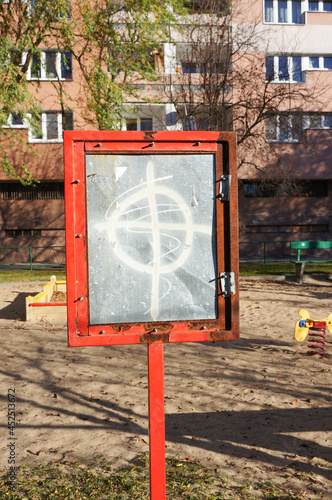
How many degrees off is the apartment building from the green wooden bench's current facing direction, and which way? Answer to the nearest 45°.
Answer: approximately 180°

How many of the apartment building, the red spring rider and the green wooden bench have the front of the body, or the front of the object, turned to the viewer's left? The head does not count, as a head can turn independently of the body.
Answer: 1

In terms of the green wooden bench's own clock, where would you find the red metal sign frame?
The red metal sign frame is roughly at 12 o'clock from the green wooden bench.

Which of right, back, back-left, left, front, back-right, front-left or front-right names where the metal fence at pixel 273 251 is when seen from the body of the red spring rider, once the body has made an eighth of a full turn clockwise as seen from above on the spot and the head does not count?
front-right

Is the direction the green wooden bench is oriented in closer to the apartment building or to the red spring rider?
the red spring rider

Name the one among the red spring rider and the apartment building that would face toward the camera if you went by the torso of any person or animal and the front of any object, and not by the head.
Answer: the apartment building

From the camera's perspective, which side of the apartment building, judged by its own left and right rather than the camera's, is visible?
front

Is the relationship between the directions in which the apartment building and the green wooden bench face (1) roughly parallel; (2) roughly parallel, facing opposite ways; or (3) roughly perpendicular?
roughly parallel

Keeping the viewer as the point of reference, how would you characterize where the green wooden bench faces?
facing the viewer

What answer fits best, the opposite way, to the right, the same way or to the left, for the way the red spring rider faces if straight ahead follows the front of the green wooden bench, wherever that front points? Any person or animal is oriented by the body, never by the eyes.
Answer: to the right

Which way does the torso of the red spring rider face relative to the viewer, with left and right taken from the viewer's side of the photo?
facing to the left of the viewer

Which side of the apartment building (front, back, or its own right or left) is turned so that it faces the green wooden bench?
front

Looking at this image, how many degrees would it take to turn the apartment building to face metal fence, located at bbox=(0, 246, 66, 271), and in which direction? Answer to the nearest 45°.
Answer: approximately 90° to its right

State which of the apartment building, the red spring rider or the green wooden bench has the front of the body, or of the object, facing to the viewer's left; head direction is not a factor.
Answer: the red spring rider
